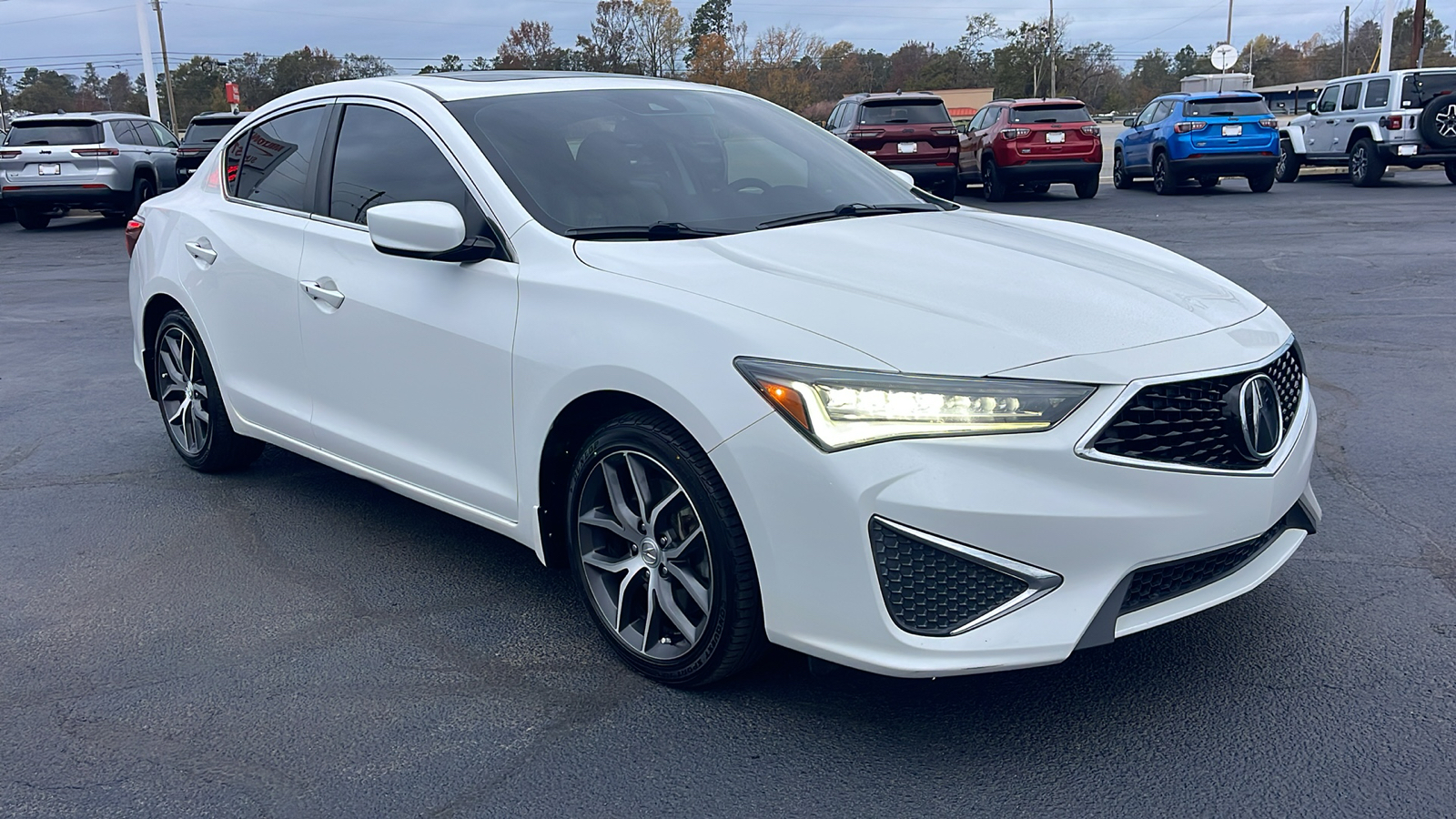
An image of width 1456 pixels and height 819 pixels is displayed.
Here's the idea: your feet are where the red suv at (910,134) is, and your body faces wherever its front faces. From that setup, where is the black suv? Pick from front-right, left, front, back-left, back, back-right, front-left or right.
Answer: left

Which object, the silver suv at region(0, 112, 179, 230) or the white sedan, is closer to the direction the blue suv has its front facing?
the silver suv

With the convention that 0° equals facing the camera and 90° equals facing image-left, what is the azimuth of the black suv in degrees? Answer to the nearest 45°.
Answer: approximately 180°

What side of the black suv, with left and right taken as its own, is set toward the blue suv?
right

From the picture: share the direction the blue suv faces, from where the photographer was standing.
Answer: facing away from the viewer and to the left of the viewer

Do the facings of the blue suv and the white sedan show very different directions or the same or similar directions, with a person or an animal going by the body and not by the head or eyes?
very different directions

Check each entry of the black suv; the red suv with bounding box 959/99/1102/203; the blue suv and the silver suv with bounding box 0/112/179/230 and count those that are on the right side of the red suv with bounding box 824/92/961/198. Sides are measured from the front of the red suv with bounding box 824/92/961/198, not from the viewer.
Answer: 2

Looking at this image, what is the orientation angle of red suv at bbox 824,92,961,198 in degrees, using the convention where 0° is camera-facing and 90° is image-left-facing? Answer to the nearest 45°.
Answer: approximately 180°

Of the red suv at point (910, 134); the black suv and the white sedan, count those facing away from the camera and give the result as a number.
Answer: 2

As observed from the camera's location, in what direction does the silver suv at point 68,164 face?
facing away from the viewer and to the right of the viewer

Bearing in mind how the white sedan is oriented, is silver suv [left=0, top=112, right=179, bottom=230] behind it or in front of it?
behind

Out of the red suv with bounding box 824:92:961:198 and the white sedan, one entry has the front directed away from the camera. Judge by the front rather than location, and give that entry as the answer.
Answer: the red suv

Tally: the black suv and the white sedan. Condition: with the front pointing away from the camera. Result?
1

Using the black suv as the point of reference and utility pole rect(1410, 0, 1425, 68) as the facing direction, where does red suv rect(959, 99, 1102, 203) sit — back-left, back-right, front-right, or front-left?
front-right
